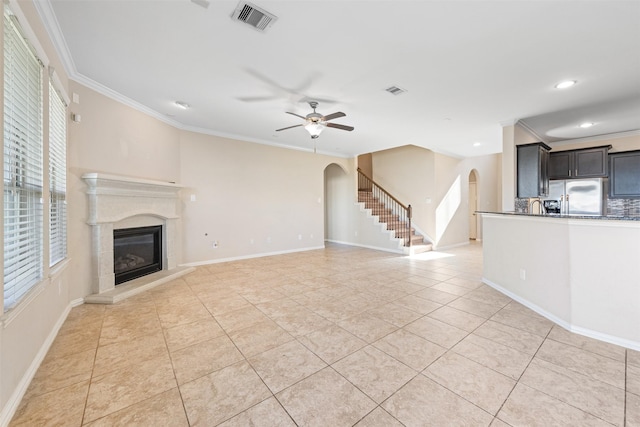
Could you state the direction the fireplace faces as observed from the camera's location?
facing the viewer and to the right of the viewer

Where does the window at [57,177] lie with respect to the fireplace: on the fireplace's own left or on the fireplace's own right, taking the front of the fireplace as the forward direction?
on the fireplace's own right

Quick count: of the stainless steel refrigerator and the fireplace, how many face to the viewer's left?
0

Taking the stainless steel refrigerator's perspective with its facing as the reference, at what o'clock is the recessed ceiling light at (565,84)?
The recessed ceiling light is roughly at 12 o'clock from the stainless steel refrigerator.

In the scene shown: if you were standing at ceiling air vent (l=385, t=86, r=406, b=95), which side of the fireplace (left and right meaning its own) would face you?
front

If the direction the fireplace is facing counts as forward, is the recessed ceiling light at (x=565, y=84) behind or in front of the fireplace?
in front

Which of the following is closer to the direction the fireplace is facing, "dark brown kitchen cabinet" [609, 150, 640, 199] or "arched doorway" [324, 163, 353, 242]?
the dark brown kitchen cabinet

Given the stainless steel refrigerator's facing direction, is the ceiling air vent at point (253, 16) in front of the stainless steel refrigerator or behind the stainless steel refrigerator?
in front

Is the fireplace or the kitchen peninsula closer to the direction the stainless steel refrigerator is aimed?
the kitchen peninsula

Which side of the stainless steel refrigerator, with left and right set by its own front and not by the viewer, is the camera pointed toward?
front

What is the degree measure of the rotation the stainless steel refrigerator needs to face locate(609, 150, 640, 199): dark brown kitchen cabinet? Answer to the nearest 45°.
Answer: approximately 90° to its left

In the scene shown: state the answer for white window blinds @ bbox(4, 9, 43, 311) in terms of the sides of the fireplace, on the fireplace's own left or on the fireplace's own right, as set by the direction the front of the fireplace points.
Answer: on the fireplace's own right

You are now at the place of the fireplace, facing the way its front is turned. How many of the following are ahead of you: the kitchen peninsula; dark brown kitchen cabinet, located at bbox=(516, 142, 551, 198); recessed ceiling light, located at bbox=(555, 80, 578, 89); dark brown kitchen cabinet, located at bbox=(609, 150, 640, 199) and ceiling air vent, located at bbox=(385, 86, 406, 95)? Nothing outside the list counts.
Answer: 5

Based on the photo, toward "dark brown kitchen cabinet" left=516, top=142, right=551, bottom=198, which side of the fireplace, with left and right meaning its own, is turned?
front

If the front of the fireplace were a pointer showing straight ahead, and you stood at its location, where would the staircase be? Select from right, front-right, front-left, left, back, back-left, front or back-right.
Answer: front-left

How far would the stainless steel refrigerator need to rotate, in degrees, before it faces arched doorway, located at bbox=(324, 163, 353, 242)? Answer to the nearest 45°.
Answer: approximately 90° to its right
